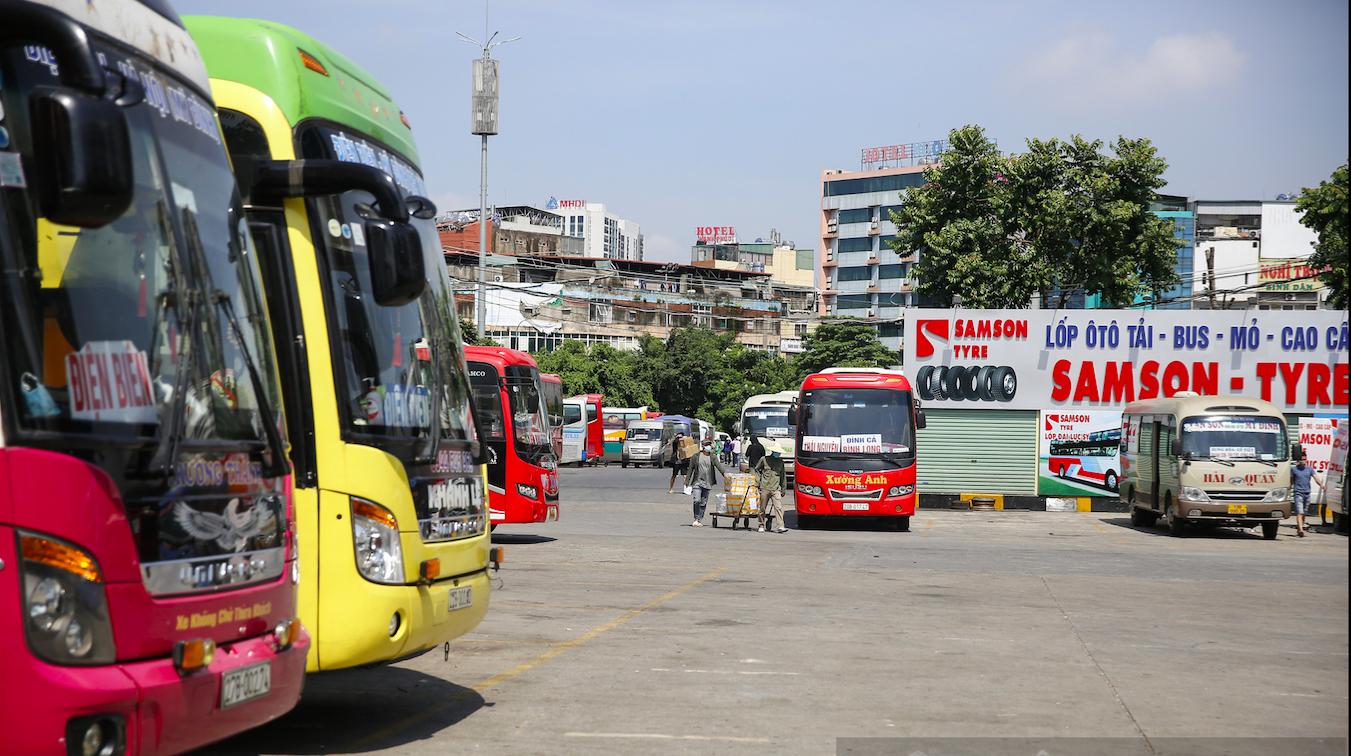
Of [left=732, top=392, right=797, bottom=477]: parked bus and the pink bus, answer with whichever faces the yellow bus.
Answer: the parked bus

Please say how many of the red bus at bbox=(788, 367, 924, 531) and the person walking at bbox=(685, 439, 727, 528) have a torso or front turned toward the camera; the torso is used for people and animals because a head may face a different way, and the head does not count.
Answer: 2

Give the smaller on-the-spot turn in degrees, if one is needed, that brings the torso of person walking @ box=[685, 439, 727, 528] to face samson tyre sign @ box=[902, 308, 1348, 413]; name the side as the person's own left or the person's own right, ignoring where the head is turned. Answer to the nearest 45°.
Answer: approximately 135° to the person's own left

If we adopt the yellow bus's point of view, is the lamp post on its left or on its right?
on its left

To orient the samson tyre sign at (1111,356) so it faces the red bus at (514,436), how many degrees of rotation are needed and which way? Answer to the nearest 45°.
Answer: approximately 45° to its right

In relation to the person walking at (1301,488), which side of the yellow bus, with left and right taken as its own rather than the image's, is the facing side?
left

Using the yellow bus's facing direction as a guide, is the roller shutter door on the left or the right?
on its left

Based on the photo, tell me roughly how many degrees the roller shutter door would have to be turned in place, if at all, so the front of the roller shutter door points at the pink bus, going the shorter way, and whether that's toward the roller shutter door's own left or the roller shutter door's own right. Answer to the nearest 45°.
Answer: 0° — it already faces it

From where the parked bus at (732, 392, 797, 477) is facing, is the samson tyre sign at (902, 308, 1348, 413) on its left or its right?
on its left

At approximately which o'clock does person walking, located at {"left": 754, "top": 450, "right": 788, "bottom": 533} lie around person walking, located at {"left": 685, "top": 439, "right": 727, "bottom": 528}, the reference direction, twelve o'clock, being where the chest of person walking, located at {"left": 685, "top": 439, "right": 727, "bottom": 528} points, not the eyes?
person walking, located at {"left": 754, "top": 450, "right": 788, "bottom": 533} is roughly at 10 o'clock from person walking, located at {"left": 685, "top": 439, "right": 727, "bottom": 528}.
